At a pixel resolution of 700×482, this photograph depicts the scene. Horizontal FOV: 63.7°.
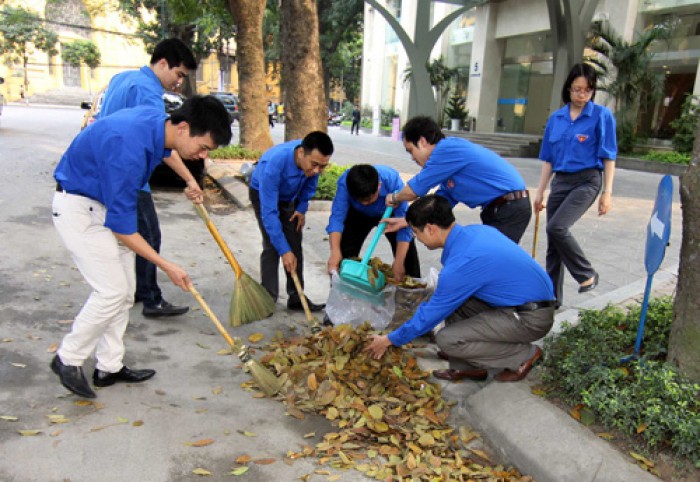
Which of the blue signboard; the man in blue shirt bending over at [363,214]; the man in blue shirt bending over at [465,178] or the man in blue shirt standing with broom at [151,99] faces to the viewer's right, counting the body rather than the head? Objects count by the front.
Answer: the man in blue shirt standing with broom at [151,99]

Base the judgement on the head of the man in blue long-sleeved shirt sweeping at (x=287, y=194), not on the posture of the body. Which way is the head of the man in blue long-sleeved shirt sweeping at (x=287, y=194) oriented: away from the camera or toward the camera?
toward the camera

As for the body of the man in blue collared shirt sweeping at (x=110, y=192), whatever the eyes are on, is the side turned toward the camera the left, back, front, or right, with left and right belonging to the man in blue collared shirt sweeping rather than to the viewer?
right

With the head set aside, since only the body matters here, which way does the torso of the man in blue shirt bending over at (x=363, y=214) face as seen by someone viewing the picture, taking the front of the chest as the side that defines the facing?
toward the camera

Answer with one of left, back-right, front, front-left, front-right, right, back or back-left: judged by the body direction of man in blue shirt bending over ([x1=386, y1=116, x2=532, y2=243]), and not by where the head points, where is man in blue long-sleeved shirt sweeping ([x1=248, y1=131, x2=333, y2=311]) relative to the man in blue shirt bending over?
front

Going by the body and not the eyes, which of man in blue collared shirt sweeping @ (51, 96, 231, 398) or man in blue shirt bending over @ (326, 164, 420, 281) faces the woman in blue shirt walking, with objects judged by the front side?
the man in blue collared shirt sweeping

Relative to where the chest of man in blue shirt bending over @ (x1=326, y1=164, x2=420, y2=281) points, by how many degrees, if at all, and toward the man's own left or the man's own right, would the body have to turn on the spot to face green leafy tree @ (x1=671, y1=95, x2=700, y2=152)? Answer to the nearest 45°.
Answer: approximately 135° to the man's own left

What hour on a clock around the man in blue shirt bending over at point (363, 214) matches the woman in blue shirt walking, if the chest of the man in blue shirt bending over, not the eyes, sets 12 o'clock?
The woman in blue shirt walking is roughly at 9 o'clock from the man in blue shirt bending over.

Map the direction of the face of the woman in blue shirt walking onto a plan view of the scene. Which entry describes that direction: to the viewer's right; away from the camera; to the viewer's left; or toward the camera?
toward the camera

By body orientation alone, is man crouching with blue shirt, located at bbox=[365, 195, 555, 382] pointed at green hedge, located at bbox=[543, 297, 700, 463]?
no

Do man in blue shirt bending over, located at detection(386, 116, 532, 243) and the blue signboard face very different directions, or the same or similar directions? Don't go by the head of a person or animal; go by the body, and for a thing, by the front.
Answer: same or similar directions

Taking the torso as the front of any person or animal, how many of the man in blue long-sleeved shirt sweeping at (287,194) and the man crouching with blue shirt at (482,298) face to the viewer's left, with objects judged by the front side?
1

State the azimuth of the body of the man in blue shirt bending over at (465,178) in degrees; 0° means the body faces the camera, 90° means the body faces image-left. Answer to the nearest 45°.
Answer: approximately 90°

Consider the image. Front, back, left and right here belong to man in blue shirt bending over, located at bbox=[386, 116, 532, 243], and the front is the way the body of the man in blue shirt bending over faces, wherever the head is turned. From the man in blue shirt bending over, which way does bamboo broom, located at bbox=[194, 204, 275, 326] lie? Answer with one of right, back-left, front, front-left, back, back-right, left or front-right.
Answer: front

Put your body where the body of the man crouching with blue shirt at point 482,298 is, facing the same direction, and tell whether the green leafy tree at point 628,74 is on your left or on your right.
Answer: on your right

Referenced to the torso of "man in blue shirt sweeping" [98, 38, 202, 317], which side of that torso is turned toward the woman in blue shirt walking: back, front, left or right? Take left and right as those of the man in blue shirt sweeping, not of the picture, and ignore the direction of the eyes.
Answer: front

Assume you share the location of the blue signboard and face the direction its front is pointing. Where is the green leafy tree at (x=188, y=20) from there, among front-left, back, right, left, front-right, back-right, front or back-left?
front-right

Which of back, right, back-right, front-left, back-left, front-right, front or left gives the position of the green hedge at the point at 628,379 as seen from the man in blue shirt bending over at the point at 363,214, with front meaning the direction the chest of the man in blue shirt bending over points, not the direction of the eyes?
front-left
